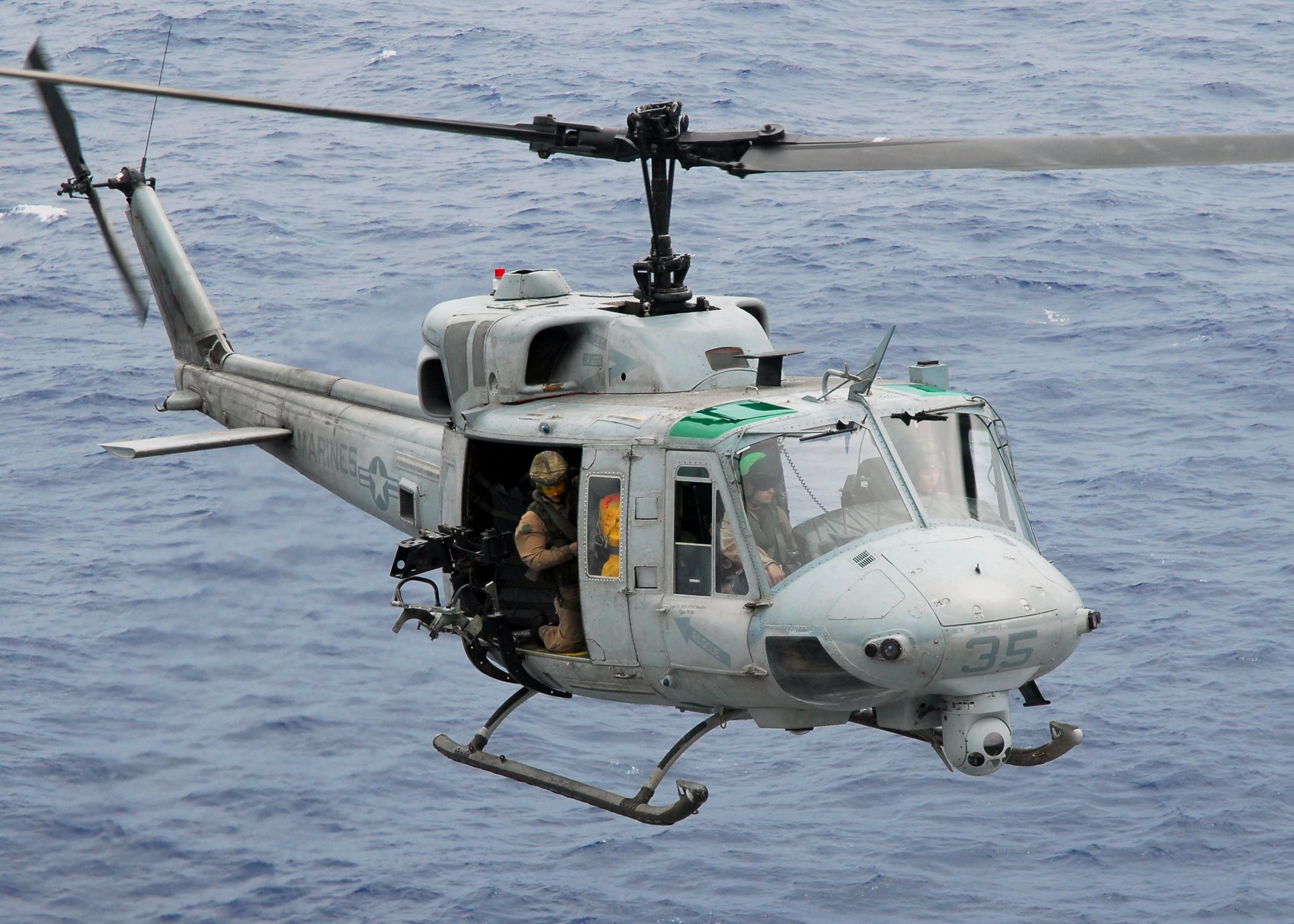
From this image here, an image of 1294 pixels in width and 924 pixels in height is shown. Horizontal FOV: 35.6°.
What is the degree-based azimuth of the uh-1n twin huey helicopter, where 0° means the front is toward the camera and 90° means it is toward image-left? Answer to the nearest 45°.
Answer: approximately 315°

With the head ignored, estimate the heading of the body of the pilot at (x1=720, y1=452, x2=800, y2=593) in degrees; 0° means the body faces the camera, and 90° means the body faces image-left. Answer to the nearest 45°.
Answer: approximately 315°
